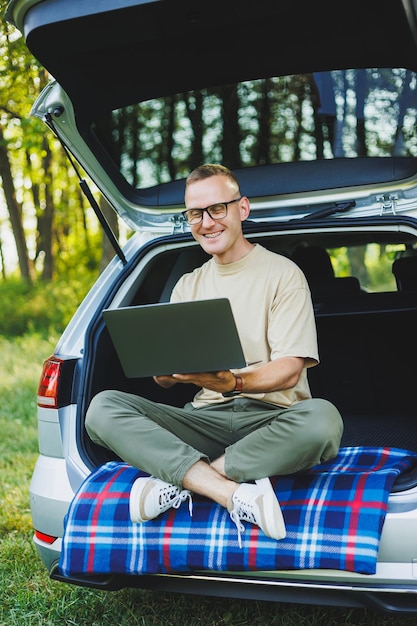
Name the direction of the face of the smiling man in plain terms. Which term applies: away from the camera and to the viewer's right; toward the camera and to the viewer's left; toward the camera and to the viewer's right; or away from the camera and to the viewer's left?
toward the camera and to the viewer's left

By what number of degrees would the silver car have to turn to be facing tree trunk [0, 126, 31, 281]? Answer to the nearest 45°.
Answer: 0° — it already faces it

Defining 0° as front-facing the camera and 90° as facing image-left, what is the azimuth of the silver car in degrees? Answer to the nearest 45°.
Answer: approximately 180°
